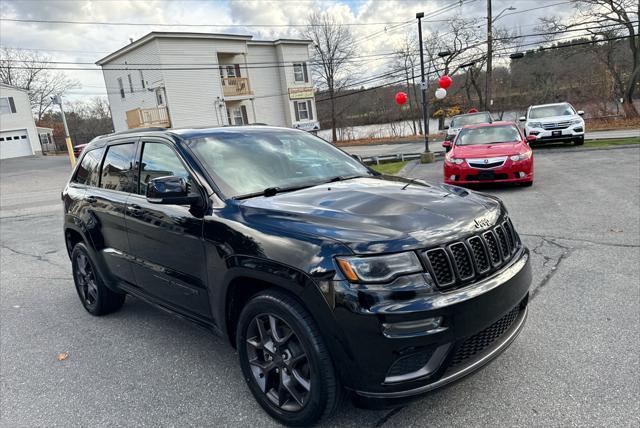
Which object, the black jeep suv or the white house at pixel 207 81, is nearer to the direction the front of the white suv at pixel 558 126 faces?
the black jeep suv

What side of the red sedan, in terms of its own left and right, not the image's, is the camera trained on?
front

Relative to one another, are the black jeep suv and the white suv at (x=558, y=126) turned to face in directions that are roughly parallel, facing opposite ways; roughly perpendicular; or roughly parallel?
roughly perpendicular

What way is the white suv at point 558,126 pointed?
toward the camera

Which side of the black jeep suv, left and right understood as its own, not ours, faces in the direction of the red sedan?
left

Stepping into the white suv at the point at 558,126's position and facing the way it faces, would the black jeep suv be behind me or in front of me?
in front

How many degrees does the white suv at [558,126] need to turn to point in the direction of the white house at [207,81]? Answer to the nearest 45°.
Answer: approximately 90° to its right

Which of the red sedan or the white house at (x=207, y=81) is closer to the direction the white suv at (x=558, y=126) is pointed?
the red sedan

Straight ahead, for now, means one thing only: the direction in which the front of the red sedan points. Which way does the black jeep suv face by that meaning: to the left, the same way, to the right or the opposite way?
to the left

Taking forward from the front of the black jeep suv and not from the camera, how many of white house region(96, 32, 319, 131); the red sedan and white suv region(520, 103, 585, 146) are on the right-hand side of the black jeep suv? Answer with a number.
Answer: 0

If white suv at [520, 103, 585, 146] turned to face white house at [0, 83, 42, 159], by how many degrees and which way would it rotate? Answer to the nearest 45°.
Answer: approximately 90° to its right

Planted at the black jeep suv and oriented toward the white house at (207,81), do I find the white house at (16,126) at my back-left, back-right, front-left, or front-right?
front-left

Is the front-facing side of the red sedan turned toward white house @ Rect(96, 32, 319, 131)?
no

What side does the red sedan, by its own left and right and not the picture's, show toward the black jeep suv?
front

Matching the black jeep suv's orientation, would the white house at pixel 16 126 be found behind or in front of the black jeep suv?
behind

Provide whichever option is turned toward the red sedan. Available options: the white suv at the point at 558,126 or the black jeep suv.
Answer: the white suv

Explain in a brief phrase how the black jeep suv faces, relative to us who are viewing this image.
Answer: facing the viewer and to the right of the viewer

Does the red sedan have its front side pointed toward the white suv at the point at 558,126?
no
